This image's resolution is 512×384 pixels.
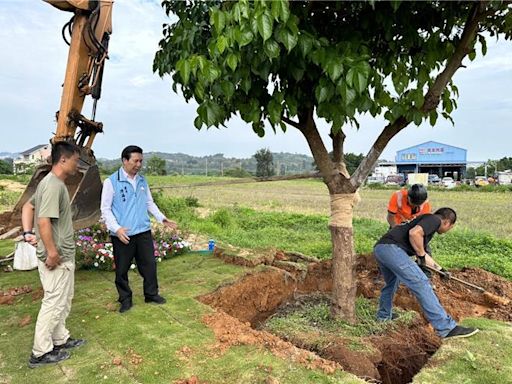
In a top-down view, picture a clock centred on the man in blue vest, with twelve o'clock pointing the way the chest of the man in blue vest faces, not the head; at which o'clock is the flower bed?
The flower bed is roughly at 7 o'clock from the man in blue vest.

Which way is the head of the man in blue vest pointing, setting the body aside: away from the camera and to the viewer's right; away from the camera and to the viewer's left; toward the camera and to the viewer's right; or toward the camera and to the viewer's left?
toward the camera and to the viewer's right

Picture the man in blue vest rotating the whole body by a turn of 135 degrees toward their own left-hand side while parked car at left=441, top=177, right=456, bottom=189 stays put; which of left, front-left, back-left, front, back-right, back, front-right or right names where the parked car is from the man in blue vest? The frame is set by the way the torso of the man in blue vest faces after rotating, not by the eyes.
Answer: front-right

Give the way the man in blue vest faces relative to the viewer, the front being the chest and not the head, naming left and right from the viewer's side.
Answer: facing the viewer and to the right of the viewer

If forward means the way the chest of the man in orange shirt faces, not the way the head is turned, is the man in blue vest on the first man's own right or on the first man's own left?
on the first man's own right

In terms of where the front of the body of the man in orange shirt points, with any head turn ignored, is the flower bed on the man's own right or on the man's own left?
on the man's own right

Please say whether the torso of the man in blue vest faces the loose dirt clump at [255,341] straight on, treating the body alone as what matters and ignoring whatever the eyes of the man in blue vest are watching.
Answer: yes

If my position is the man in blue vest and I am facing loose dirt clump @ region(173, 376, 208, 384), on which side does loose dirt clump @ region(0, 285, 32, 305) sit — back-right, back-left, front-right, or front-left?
back-right

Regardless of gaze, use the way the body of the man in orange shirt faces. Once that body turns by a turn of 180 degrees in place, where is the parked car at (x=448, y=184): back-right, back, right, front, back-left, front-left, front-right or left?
front-right

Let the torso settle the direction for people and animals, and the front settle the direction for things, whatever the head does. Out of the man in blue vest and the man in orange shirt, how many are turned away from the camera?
0
